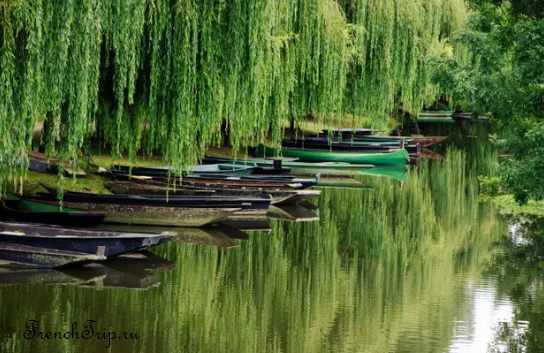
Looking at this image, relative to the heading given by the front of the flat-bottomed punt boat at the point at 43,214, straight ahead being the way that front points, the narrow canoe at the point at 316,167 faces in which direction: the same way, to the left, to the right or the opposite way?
the same way

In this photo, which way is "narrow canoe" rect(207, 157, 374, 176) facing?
to the viewer's right

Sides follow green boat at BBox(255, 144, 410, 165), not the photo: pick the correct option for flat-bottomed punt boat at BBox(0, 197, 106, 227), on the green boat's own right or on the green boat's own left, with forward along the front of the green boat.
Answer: on the green boat's own right

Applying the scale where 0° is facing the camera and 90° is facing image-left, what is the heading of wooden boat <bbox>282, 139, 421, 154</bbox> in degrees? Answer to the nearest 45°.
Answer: approximately 270°

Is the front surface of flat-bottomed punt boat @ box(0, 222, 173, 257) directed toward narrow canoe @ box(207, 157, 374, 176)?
no

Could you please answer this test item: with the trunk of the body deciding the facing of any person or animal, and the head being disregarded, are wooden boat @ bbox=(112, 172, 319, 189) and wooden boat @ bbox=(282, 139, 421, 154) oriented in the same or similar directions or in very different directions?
same or similar directions

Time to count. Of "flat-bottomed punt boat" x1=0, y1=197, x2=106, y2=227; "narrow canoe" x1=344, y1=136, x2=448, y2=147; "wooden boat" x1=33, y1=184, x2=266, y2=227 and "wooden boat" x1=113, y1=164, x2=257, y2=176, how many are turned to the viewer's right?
4

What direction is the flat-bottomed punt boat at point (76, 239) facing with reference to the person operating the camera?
facing to the right of the viewer

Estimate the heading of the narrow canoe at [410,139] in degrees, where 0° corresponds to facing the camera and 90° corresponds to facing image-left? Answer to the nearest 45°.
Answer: approximately 270°

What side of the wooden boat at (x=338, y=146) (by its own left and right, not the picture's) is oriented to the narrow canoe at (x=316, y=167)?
right

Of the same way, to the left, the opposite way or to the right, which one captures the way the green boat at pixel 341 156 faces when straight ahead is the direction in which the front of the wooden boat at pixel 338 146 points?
the same way

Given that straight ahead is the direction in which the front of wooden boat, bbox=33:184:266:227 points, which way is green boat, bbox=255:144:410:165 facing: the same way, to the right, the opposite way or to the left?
the same way

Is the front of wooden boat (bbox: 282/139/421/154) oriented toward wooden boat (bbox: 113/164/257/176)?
no

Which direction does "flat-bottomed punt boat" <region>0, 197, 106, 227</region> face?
to the viewer's right

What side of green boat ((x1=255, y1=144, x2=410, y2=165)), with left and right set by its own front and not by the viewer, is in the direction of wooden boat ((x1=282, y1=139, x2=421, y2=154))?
left

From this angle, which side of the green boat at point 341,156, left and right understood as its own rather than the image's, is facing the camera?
right

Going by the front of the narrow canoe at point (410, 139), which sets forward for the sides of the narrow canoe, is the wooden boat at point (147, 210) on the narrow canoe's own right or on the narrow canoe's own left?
on the narrow canoe's own right

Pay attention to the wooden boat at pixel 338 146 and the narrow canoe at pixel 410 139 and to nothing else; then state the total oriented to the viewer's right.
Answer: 2
